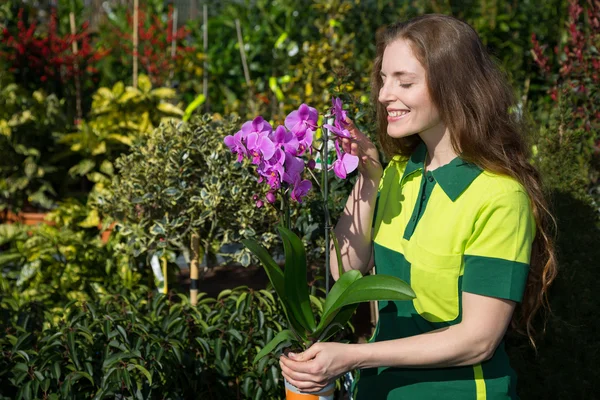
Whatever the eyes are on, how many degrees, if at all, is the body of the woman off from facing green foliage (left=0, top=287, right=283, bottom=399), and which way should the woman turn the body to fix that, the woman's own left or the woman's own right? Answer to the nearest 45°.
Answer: approximately 90° to the woman's own right

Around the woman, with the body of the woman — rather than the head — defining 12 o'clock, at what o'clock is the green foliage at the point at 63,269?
The green foliage is roughly at 3 o'clock from the woman.

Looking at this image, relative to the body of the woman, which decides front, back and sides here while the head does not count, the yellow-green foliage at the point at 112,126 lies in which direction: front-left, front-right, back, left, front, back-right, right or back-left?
right

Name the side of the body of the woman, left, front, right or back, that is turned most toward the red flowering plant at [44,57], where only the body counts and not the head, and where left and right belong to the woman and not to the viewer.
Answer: right

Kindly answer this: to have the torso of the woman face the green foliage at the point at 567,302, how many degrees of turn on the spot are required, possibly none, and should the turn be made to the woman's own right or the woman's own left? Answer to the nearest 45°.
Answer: approximately 180°

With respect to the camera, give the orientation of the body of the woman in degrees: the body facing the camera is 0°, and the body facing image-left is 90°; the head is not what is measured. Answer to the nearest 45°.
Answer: approximately 45°

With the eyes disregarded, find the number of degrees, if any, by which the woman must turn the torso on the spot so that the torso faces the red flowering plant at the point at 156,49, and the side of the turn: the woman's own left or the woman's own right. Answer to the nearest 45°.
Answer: approximately 90° to the woman's own right

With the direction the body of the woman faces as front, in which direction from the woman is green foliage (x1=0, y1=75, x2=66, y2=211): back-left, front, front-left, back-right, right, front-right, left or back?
right

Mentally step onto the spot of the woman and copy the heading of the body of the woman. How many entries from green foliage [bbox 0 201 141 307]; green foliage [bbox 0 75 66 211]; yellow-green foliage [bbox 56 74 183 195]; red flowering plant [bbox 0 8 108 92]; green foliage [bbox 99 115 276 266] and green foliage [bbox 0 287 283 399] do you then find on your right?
6

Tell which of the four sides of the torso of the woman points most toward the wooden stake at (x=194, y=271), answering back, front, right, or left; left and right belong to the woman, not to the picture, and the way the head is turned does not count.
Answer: right
